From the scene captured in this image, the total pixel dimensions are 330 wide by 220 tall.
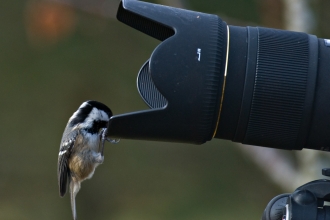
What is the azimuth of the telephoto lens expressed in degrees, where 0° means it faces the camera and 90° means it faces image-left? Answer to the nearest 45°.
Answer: approximately 90°
